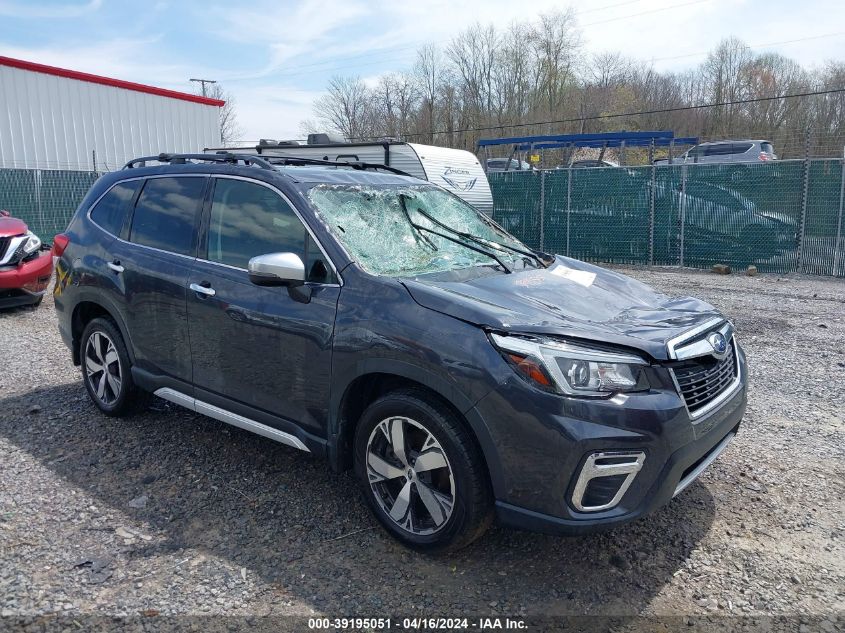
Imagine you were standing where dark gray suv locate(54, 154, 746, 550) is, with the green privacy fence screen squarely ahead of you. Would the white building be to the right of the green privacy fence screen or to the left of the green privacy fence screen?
left

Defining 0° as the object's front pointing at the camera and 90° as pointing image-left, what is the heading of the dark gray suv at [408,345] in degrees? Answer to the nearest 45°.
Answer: approximately 315°

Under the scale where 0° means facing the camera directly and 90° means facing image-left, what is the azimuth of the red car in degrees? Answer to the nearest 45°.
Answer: approximately 315°

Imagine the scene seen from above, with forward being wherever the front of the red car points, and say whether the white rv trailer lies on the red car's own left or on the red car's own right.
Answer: on the red car's own left

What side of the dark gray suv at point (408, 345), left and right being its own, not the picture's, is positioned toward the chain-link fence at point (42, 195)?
back

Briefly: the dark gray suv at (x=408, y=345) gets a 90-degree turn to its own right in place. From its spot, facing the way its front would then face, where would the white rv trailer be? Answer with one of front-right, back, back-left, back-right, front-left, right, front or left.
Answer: back-right

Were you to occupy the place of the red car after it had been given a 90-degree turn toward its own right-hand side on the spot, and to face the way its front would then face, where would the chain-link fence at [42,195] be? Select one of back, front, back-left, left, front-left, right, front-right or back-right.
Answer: back-right

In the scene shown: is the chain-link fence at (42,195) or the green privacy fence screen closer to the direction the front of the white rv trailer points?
the green privacy fence screen

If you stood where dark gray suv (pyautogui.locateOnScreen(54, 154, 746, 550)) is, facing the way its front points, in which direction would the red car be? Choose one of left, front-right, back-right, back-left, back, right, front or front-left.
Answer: back

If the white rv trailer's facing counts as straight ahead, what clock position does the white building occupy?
The white building is roughly at 6 o'clock from the white rv trailer.

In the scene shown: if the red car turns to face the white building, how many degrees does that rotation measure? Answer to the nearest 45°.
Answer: approximately 135° to its left
